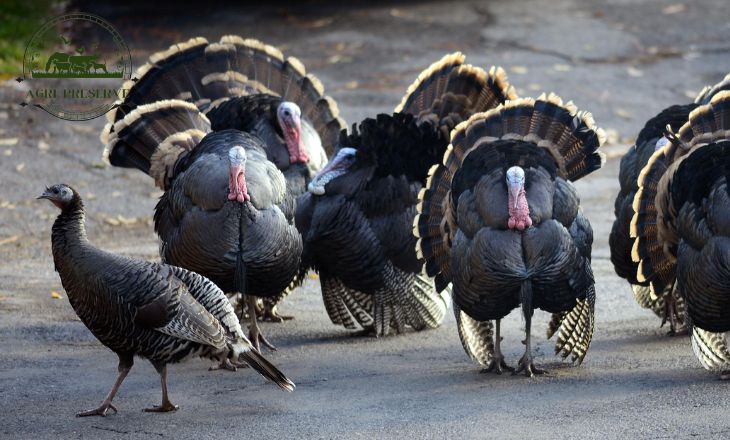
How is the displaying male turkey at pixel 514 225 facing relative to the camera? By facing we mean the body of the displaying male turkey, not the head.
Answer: toward the camera

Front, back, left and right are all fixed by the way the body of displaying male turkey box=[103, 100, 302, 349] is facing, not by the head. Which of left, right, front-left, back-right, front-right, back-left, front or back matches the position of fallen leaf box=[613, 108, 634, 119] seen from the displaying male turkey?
back-left

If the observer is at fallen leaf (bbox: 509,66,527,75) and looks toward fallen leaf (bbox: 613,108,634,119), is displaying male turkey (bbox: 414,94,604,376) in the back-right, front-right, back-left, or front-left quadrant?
front-right

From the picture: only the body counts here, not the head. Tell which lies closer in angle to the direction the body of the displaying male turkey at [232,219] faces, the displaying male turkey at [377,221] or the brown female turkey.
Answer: the brown female turkey

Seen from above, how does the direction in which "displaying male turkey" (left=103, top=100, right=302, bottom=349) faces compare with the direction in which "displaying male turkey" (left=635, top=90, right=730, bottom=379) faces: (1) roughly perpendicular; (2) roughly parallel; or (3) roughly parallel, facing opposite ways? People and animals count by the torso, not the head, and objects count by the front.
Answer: roughly parallel

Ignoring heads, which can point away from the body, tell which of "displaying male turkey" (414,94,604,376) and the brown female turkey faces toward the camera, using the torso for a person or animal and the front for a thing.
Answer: the displaying male turkey

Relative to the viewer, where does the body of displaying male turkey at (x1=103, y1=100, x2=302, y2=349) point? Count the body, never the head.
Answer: toward the camera

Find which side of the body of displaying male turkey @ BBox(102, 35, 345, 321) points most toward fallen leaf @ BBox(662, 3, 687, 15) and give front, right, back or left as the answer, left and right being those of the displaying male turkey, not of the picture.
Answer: left

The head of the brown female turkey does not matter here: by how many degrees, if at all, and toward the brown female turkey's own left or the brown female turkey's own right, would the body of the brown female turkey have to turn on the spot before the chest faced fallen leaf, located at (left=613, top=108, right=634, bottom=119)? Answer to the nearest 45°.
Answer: approximately 135° to the brown female turkey's own right

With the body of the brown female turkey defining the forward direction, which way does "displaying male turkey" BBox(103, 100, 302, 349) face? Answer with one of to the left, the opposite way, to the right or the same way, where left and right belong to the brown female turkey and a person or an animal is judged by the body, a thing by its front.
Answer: to the left

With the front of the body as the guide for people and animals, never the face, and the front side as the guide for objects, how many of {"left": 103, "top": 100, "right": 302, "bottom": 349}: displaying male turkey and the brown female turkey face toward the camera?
1

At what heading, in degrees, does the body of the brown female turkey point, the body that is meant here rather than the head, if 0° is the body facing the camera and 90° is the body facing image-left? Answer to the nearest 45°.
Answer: approximately 90°

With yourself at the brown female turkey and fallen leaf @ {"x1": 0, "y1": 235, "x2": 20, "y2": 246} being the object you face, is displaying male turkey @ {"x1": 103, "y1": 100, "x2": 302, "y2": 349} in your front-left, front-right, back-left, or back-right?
front-right

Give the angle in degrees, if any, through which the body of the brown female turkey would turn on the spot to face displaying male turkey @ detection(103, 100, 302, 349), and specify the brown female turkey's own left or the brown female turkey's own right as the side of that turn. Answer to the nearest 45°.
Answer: approximately 135° to the brown female turkey's own right

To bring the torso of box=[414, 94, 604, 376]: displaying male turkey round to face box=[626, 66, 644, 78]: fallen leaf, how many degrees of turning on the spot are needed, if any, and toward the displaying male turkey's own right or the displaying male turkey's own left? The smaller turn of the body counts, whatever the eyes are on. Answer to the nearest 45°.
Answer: approximately 180°
